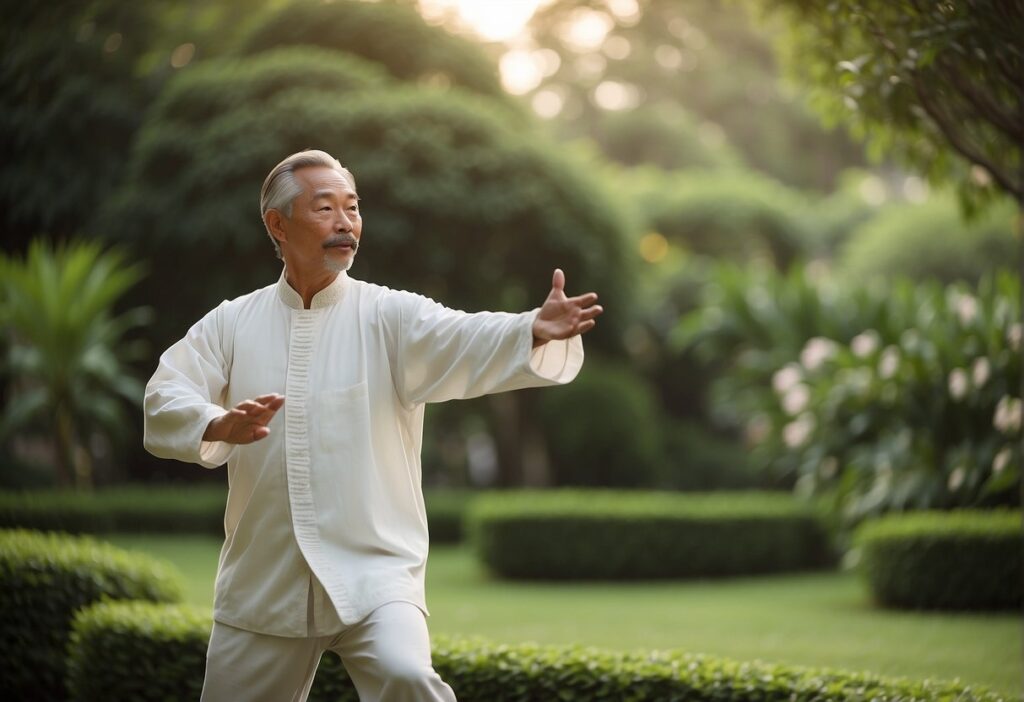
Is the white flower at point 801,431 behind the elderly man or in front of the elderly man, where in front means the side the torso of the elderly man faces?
behind

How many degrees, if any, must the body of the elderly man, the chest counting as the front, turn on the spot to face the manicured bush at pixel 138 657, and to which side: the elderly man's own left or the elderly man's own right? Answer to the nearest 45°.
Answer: approximately 135° to the elderly man's own right

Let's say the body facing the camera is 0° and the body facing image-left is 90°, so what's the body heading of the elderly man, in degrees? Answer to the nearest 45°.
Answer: approximately 0°

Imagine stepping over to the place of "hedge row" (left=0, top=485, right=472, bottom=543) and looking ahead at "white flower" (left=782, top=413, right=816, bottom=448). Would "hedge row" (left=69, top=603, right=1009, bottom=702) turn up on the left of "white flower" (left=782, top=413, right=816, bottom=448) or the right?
right

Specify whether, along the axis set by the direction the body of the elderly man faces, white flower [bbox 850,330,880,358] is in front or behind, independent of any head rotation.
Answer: behind

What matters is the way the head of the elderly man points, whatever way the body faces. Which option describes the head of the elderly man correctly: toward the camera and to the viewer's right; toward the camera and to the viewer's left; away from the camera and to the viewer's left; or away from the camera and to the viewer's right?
toward the camera and to the viewer's right

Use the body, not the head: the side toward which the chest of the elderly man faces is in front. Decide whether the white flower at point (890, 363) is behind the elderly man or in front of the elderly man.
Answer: behind

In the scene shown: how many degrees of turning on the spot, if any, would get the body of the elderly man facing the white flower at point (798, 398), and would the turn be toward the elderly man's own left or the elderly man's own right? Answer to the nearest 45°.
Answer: approximately 135° to the elderly man's own left
